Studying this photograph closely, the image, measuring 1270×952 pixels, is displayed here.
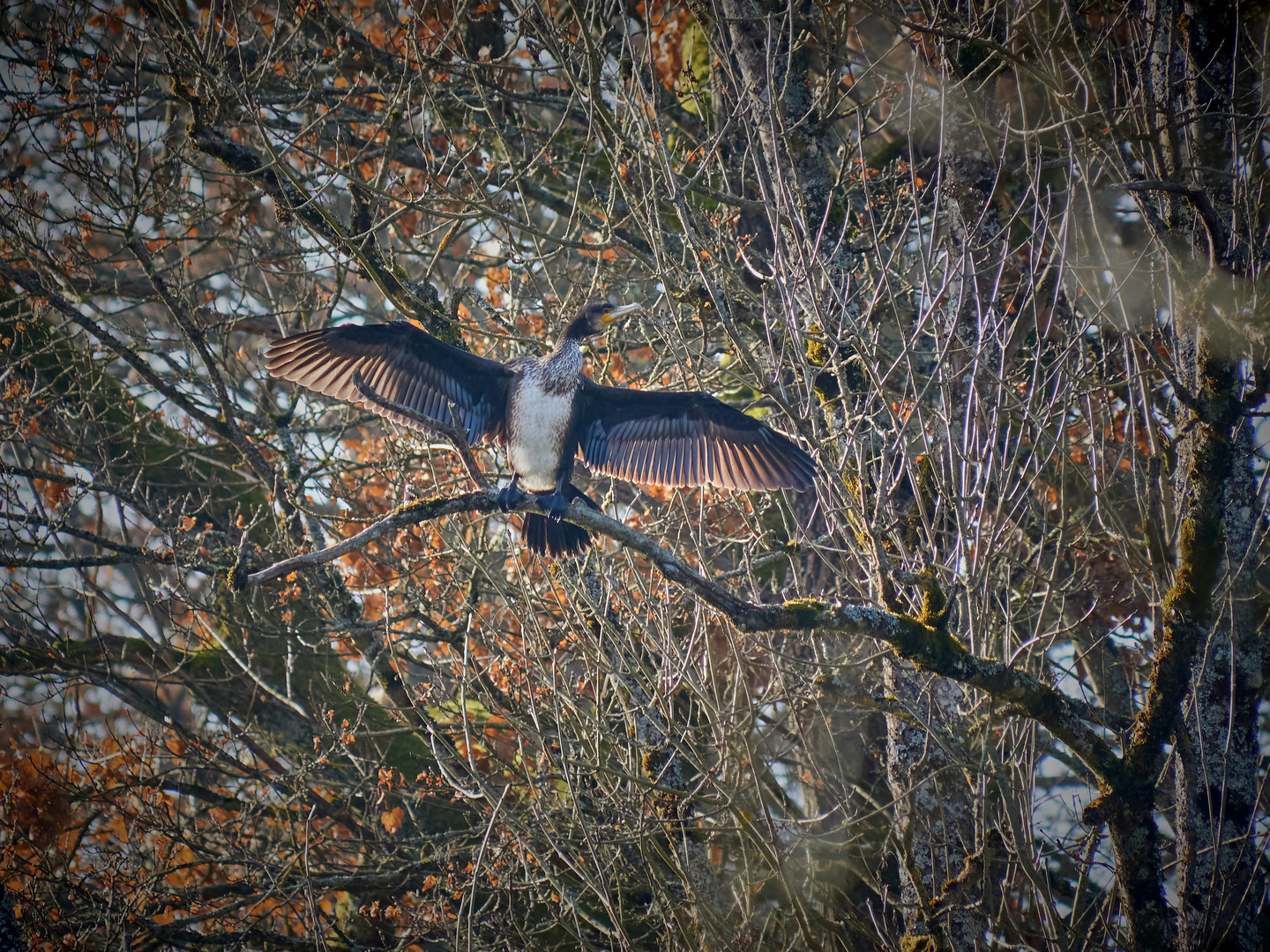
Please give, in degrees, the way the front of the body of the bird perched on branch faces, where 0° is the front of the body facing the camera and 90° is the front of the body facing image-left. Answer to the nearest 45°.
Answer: approximately 0°
